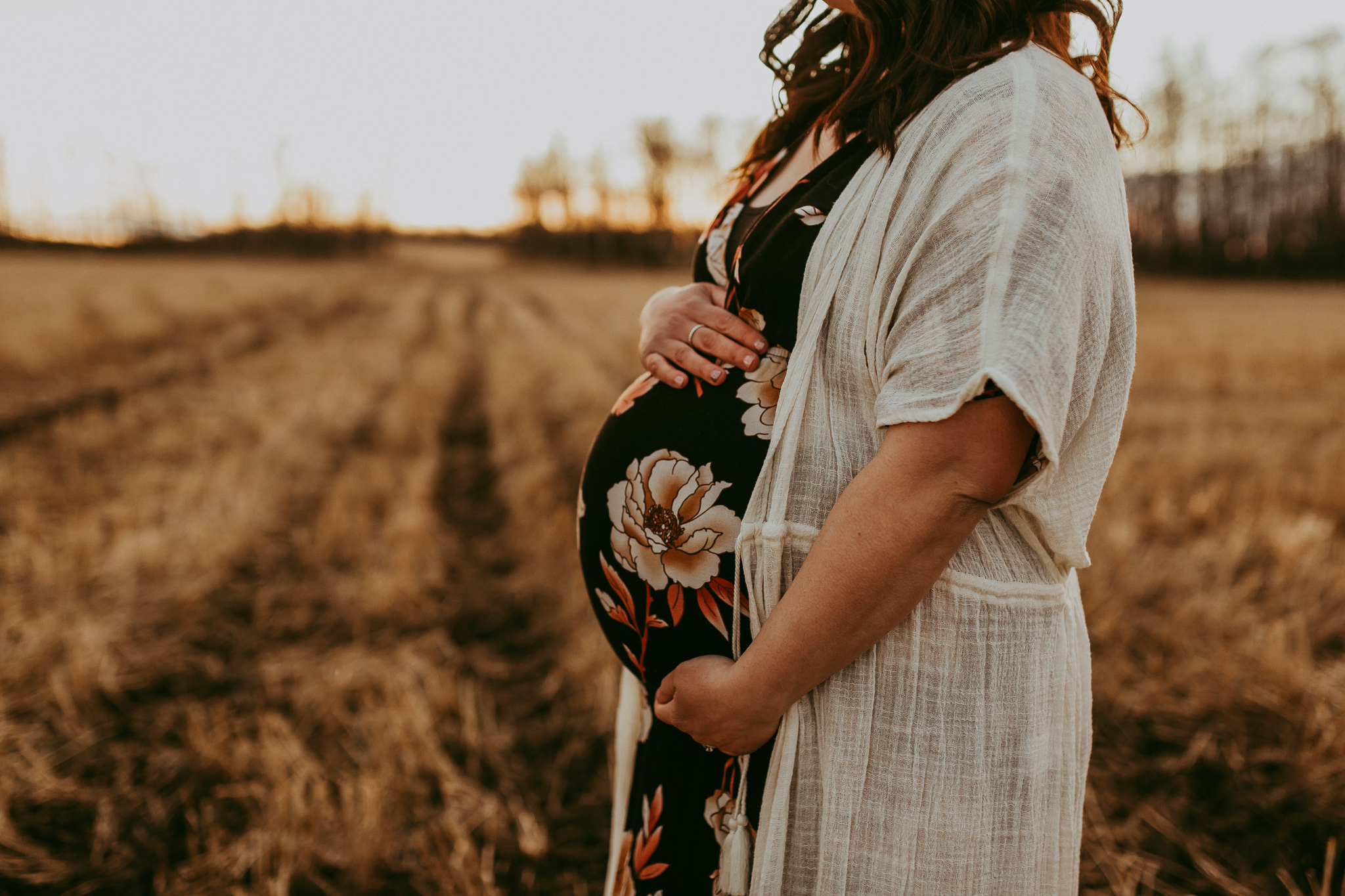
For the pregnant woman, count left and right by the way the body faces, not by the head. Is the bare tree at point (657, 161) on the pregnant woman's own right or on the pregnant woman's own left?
on the pregnant woman's own right

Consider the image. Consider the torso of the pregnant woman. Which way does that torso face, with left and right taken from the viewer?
facing to the left of the viewer
